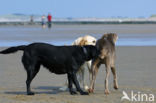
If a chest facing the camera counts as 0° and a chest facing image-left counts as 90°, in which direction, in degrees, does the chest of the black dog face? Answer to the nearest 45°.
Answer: approximately 270°
